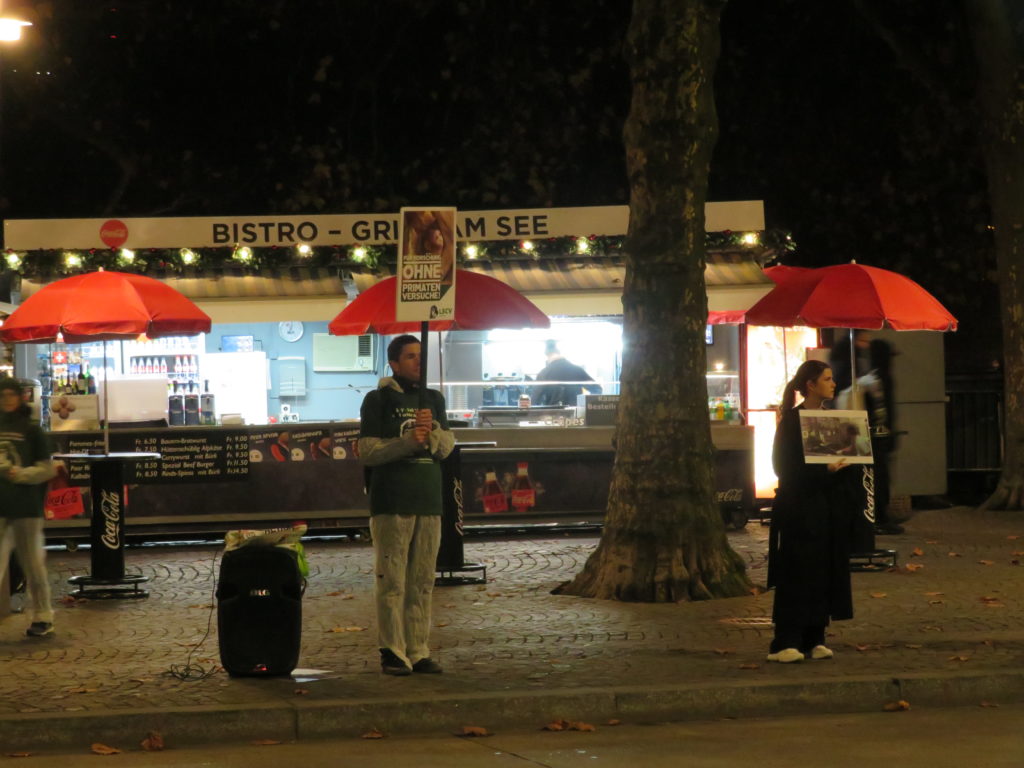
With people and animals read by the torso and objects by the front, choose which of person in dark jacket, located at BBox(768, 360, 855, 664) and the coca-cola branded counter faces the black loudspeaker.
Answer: the coca-cola branded counter

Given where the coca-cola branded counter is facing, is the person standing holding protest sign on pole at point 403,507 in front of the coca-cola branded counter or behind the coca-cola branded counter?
in front

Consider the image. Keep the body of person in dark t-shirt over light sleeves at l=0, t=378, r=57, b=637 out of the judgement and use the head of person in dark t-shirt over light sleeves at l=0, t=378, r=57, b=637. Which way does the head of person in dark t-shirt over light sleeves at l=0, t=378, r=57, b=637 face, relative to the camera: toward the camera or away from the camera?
toward the camera

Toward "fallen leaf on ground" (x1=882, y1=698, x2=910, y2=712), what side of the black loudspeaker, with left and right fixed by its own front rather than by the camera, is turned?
left

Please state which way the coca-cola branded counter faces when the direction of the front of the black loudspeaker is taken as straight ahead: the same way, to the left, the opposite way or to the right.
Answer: the same way

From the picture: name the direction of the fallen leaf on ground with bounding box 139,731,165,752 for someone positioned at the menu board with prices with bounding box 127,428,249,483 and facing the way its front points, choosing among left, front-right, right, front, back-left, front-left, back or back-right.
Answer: front

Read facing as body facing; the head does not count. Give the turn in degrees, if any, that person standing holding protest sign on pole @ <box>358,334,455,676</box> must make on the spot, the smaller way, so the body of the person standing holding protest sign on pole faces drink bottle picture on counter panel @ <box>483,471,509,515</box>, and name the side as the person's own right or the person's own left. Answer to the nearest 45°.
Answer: approximately 135° to the person's own left

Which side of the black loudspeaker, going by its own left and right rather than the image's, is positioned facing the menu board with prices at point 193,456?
back

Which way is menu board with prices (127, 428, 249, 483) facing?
toward the camera

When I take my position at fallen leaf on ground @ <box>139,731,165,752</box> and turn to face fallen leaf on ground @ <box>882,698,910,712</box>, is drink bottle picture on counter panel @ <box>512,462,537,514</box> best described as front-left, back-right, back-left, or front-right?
front-left

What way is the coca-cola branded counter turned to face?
toward the camera

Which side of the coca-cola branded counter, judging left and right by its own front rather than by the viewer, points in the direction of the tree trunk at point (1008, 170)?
left
